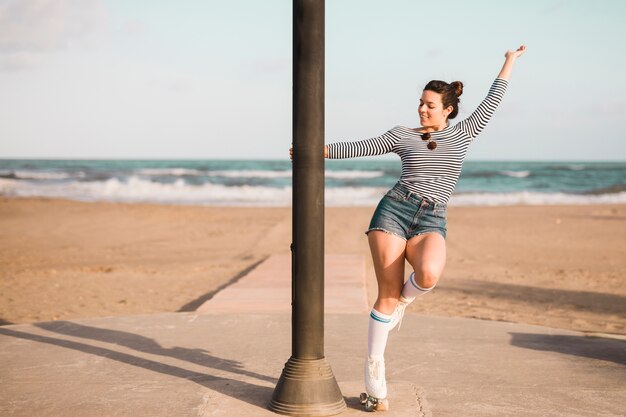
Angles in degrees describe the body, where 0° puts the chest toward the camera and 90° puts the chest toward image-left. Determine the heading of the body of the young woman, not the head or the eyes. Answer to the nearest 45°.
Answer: approximately 0°

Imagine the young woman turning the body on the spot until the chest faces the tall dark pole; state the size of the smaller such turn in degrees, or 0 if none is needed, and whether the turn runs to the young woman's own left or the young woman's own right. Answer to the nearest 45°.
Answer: approximately 90° to the young woman's own right
